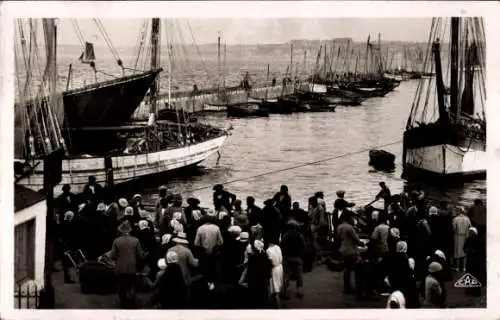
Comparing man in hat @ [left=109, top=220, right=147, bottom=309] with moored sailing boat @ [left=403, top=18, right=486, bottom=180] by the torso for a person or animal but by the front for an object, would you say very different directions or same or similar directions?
very different directions

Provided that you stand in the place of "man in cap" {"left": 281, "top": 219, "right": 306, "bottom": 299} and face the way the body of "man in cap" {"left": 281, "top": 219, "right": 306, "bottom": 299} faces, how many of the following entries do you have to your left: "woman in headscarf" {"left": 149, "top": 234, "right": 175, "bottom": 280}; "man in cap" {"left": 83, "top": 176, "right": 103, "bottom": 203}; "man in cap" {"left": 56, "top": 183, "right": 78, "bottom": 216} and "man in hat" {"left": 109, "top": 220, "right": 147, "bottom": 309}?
4

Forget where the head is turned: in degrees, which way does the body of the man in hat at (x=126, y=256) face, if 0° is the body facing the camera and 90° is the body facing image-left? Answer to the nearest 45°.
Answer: approximately 180°

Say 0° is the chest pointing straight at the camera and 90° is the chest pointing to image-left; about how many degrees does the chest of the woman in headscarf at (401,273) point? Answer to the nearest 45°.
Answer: approximately 180°

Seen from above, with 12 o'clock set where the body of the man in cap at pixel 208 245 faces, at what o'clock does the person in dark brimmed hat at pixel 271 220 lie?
The person in dark brimmed hat is roughly at 2 o'clock from the man in cap.

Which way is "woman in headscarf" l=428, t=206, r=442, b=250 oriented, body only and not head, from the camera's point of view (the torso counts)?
away from the camera

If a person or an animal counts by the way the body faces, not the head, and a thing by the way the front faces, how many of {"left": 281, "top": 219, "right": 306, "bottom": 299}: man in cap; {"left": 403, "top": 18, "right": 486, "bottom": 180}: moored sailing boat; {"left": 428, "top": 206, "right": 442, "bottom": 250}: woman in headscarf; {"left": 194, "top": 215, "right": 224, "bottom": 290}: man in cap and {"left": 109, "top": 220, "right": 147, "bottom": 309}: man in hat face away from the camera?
4

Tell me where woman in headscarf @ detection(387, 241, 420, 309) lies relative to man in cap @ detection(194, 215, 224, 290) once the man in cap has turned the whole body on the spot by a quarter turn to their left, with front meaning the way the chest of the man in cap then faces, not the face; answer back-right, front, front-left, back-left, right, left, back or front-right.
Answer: back

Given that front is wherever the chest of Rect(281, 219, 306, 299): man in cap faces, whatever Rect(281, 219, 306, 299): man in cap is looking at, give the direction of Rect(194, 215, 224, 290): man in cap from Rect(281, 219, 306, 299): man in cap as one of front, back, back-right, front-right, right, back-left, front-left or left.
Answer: left

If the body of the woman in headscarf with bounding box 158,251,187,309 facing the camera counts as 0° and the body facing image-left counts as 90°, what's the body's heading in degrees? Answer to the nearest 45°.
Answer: approximately 180°
